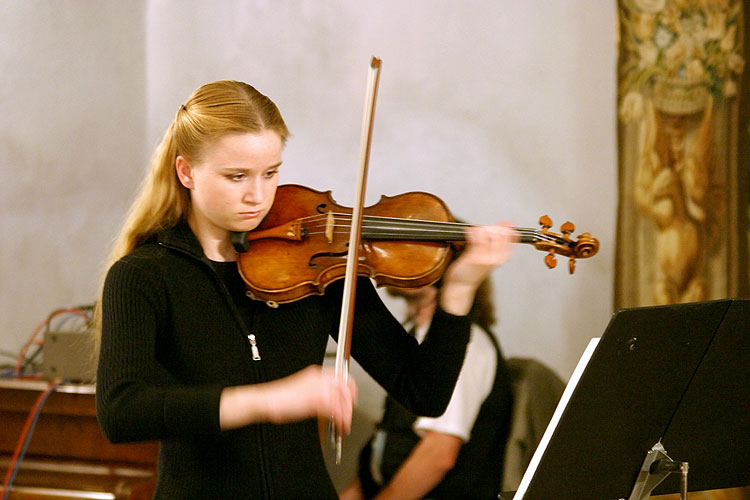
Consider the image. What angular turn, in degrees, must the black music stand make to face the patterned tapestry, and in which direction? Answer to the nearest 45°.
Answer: approximately 45° to its right

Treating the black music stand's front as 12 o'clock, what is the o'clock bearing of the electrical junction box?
The electrical junction box is roughly at 11 o'clock from the black music stand.

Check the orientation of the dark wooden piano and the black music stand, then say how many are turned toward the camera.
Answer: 1

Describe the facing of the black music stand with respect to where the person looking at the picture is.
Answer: facing away from the viewer and to the left of the viewer

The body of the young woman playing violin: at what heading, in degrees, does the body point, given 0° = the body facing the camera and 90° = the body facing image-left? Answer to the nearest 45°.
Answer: approximately 315°

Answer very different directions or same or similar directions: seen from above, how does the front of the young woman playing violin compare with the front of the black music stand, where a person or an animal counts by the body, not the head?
very different directions

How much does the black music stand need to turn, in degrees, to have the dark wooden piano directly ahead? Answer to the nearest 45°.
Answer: approximately 45° to its left

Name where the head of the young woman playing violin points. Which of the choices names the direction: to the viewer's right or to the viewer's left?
to the viewer's right

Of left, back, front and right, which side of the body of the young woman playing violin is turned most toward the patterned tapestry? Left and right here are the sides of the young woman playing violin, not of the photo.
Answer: left

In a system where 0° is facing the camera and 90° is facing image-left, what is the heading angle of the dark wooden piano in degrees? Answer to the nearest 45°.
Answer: approximately 0°

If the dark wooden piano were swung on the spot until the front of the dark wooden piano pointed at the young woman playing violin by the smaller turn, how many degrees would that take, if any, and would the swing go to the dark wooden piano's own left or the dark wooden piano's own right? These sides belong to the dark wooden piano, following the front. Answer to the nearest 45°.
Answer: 0° — it already faces them

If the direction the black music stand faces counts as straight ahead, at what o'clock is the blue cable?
The blue cable is roughly at 11 o'clock from the black music stand.

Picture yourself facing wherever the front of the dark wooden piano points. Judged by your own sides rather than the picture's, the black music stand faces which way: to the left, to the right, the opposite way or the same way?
the opposite way

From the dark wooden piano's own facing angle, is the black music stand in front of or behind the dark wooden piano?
in front

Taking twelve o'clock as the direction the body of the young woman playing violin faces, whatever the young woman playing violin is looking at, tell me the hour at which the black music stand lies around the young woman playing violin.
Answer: The black music stand is roughly at 11 o'clock from the young woman playing violin.
